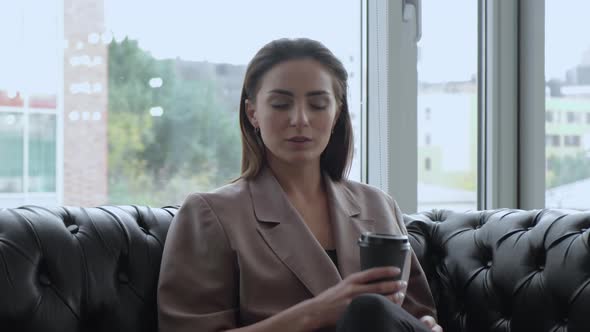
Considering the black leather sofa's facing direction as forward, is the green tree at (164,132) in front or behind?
behind

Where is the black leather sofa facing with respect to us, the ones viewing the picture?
facing the viewer
